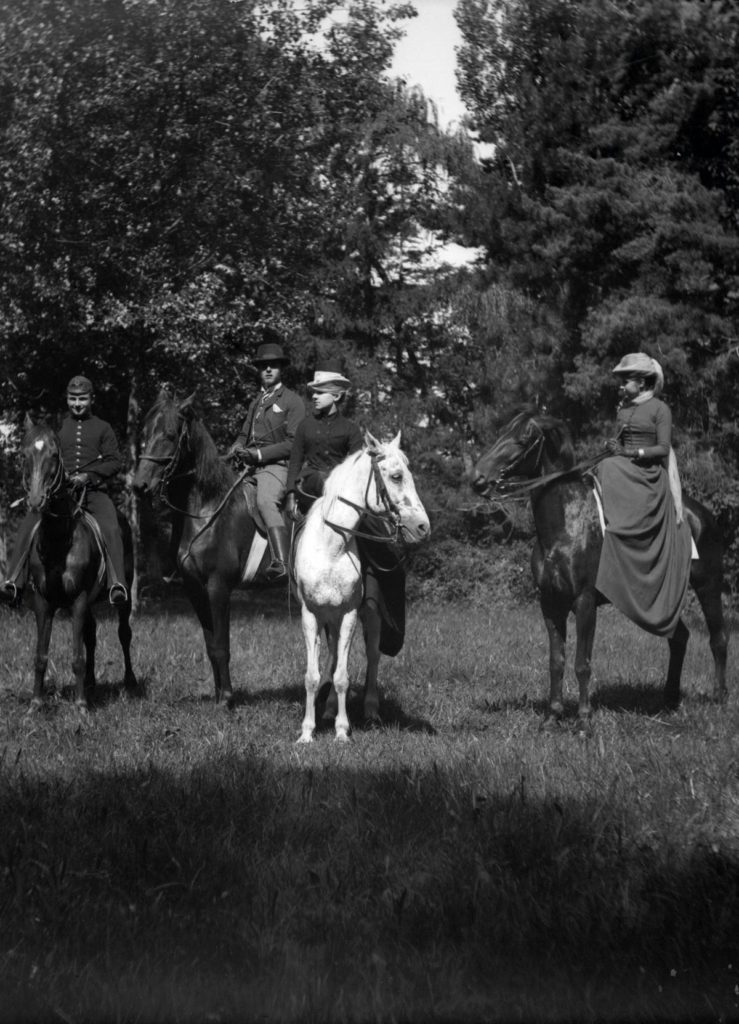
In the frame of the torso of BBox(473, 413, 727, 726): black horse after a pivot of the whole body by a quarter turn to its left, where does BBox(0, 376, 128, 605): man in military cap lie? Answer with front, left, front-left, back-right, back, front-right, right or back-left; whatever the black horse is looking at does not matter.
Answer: back-right

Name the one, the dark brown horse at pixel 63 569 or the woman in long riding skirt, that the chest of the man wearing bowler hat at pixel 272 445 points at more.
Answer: the dark brown horse

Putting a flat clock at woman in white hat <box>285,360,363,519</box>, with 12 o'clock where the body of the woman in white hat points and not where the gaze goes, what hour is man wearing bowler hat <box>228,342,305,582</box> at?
The man wearing bowler hat is roughly at 4 o'clock from the woman in white hat.

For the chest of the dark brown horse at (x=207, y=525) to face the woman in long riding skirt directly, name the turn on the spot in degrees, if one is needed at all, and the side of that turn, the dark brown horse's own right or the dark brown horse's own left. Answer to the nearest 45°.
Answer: approximately 90° to the dark brown horse's own left

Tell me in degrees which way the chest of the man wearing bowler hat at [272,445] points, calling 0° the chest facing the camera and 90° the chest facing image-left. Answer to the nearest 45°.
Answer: approximately 45°

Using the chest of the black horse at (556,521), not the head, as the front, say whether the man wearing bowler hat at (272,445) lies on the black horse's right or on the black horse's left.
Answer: on the black horse's right

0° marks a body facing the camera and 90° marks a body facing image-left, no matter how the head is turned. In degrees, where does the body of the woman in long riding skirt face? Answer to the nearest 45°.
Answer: approximately 45°

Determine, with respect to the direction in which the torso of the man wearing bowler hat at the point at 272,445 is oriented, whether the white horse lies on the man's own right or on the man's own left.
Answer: on the man's own left

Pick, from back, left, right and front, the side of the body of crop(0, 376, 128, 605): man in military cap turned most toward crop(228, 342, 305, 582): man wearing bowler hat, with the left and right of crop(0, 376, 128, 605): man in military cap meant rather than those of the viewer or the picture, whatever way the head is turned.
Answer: left

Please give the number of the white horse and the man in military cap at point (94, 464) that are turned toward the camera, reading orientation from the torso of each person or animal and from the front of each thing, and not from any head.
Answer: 2

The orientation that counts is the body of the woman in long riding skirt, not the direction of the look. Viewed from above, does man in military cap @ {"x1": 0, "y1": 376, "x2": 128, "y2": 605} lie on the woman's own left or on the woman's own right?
on the woman's own right

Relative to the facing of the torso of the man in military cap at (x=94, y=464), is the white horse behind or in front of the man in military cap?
in front
